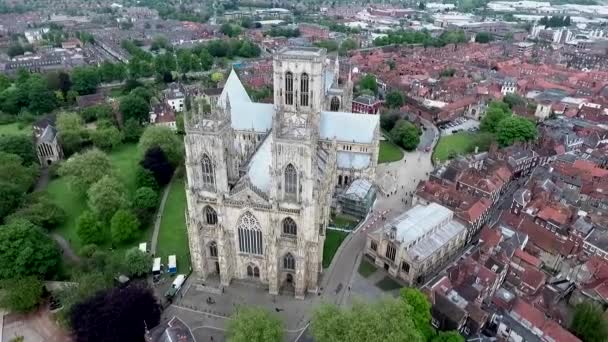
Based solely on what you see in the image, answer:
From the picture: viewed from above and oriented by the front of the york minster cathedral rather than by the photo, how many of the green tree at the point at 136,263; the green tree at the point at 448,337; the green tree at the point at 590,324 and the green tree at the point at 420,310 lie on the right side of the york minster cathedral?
1

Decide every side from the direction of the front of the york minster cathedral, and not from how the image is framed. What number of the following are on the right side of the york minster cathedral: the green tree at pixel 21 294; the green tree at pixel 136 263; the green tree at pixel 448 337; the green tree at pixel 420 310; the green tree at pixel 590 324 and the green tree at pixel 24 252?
3

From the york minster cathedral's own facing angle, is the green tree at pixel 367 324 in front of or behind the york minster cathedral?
in front

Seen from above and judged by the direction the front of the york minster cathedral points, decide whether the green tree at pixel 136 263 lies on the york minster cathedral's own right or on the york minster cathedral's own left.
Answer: on the york minster cathedral's own right

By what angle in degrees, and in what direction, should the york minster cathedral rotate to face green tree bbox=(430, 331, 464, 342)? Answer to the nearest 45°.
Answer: approximately 45° to its left

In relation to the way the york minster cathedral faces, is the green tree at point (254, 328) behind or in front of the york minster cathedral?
in front

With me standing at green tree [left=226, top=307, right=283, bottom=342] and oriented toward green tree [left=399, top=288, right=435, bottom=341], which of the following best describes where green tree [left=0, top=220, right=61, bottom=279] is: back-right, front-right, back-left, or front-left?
back-left

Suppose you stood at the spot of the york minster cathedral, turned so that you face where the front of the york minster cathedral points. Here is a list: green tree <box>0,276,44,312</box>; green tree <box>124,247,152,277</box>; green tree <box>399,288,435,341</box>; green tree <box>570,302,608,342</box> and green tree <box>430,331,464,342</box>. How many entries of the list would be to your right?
2

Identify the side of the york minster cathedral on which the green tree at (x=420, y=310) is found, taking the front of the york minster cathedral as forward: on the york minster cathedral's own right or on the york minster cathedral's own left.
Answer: on the york minster cathedral's own left

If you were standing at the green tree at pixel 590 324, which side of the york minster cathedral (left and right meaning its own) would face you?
left

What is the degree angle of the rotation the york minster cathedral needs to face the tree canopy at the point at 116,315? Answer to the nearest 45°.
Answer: approximately 45° to its right

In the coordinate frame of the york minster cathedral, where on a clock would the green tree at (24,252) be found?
The green tree is roughly at 3 o'clock from the york minster cathedral.

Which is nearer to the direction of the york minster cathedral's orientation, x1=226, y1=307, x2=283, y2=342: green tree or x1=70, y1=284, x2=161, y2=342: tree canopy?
the green tree

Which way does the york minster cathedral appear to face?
toward the camera

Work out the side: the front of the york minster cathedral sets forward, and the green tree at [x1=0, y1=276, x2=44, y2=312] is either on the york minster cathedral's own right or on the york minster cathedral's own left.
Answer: on the york minster cathedral's own right
